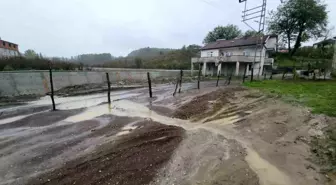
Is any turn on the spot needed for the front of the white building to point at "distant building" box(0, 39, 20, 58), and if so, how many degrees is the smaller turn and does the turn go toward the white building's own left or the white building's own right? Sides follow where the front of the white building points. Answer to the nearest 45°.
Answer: approximately 90° to the white building's own right

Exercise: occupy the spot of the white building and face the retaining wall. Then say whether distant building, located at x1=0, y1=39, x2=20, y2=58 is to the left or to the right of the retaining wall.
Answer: right

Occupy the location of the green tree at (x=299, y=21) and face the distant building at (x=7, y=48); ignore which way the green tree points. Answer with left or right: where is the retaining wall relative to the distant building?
left

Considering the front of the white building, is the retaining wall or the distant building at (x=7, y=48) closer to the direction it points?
the retaining wall

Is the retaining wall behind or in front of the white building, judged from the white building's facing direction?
in front

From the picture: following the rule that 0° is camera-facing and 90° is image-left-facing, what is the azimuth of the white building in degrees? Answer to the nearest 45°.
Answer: approximately 0°

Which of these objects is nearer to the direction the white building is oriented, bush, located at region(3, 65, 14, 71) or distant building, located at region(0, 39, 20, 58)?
the bush

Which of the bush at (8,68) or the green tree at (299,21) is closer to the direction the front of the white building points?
the bush

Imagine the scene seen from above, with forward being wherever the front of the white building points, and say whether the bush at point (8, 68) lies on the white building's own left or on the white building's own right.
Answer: on the white building's own right

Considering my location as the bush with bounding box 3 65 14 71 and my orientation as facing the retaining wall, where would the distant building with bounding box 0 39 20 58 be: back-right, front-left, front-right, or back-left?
back-left
